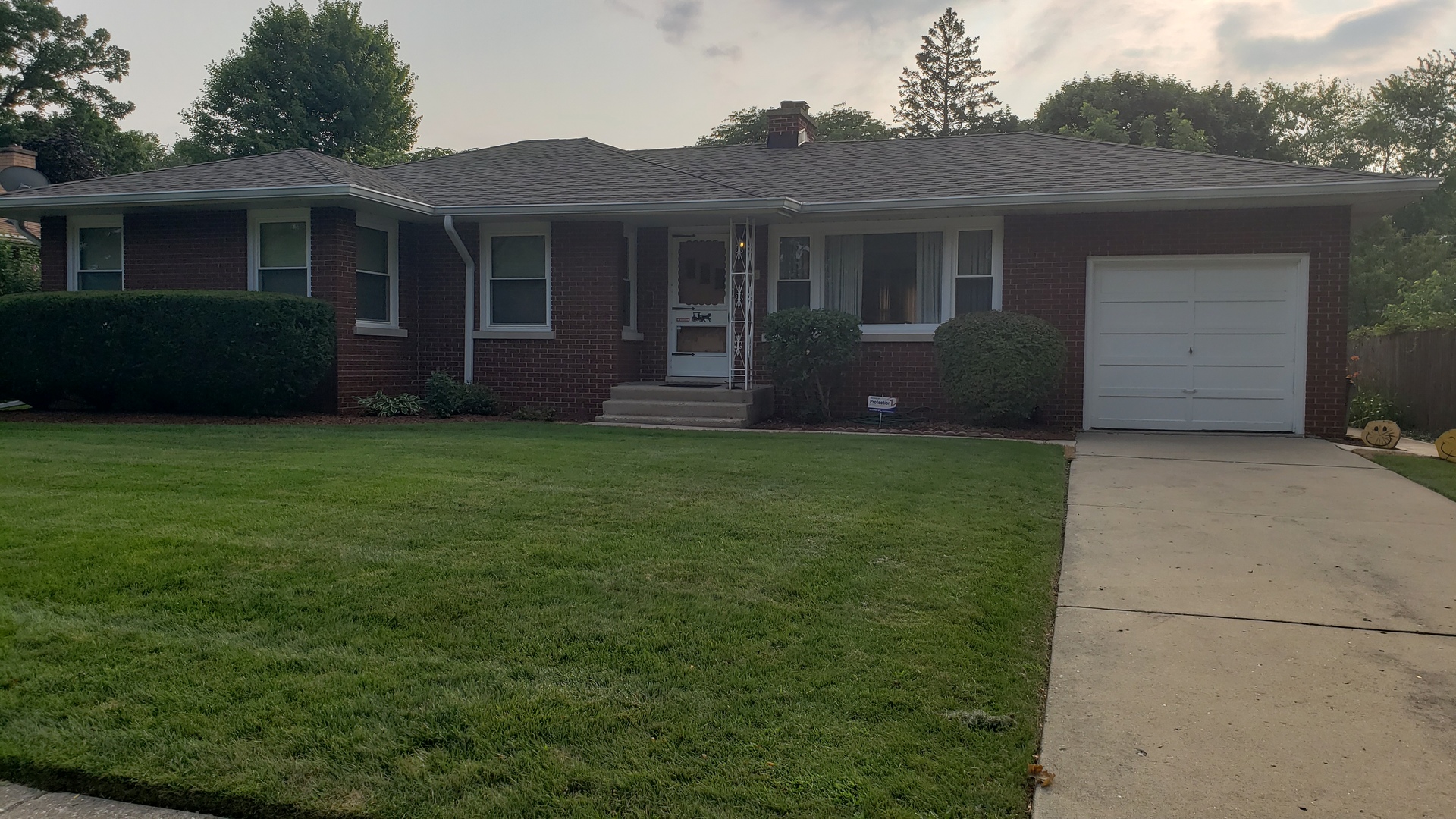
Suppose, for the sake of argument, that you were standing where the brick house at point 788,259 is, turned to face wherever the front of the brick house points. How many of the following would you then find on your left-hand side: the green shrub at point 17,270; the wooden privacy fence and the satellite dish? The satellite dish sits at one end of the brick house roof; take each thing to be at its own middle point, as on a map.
1

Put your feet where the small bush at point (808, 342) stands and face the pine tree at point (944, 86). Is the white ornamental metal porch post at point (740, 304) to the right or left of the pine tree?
left

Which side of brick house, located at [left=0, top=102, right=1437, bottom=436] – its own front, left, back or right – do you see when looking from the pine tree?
back

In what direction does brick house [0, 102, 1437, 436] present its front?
toward the camera

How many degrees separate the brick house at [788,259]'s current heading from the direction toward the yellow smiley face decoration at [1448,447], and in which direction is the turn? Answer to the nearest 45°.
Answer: approximately 45° to its left

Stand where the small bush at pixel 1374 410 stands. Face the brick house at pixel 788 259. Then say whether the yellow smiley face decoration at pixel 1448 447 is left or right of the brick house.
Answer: left

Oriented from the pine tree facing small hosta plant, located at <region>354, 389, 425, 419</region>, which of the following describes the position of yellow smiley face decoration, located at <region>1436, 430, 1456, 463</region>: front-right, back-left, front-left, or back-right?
front-left

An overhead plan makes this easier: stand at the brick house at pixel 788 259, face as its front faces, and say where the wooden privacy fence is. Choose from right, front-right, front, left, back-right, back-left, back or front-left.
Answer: left

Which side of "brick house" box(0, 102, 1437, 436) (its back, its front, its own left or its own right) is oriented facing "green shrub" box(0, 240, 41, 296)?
right
